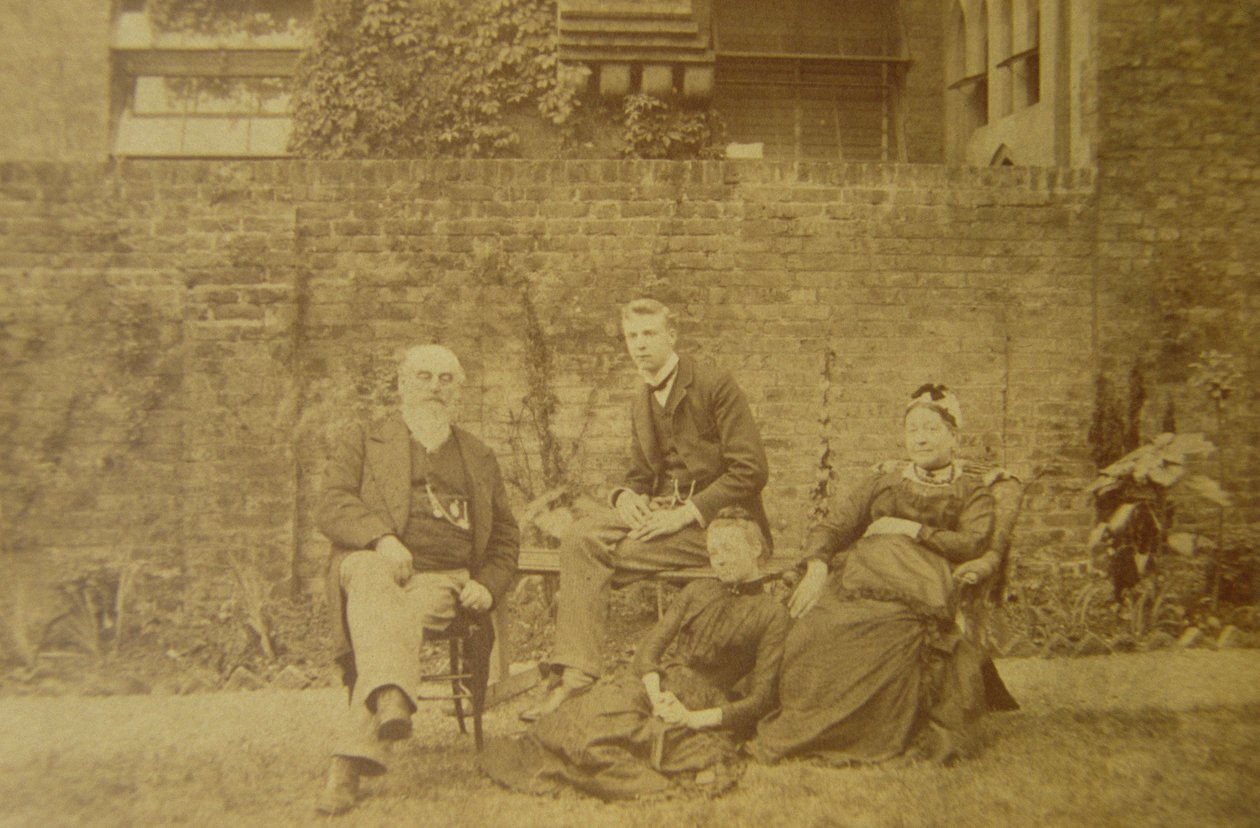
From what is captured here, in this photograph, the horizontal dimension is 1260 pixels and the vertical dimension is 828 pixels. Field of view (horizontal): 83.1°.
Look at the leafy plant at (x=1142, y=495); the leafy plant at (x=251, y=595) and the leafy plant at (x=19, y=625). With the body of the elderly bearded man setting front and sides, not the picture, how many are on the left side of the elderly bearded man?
1

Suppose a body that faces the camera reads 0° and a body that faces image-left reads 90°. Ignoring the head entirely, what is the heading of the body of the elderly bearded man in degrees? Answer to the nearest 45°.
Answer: approximately 0°

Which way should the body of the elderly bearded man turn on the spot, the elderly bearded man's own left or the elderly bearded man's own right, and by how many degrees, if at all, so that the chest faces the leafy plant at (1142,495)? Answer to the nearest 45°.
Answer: approximately 90° to the elderly bearded man's own left

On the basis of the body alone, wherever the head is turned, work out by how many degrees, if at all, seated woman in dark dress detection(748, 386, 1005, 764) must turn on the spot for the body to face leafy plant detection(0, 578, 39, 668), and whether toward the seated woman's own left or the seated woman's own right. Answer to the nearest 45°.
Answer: approximately 45° to the seated woman's own right

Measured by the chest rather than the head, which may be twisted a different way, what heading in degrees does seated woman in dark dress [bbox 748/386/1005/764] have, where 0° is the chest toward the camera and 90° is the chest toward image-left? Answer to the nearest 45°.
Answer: approximately 45°

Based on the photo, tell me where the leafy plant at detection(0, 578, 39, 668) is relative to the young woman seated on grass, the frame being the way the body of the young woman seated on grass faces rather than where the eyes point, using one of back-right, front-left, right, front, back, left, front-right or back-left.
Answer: front-right
